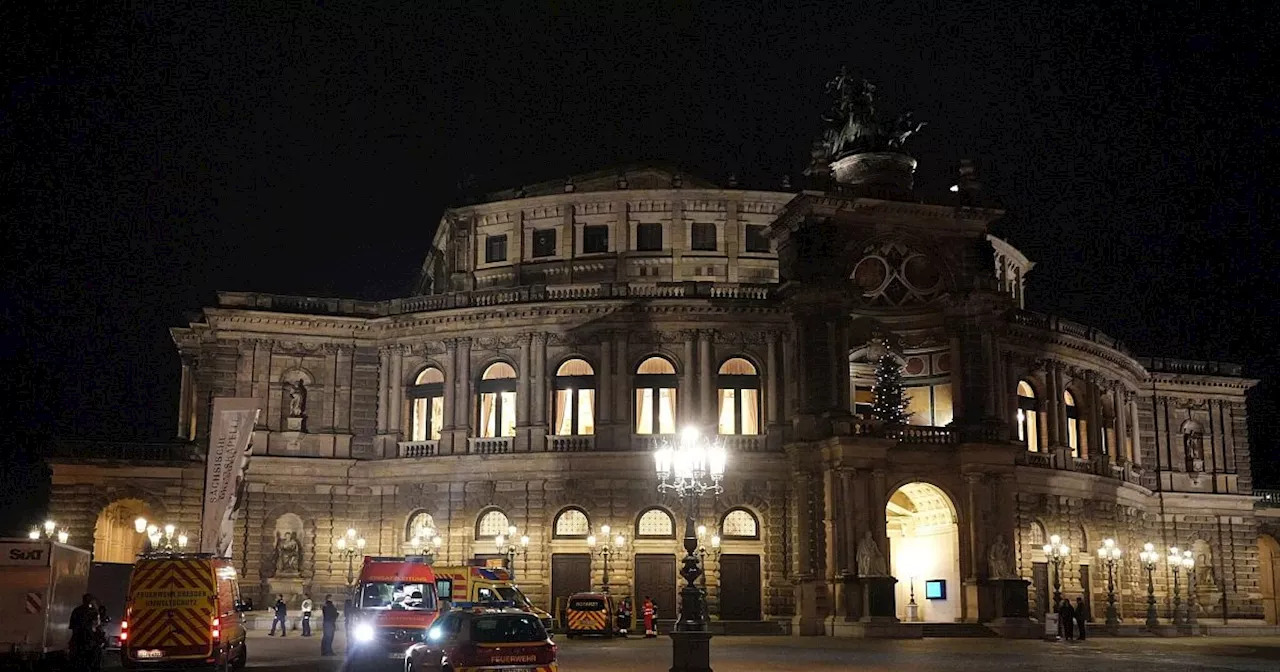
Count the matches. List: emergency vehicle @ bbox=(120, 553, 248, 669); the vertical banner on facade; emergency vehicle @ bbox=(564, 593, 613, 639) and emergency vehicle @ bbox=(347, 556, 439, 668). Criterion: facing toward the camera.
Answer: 2

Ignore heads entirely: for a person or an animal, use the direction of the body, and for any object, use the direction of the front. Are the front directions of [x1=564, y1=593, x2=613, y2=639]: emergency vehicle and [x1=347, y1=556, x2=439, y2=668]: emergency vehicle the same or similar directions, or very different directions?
very different directions

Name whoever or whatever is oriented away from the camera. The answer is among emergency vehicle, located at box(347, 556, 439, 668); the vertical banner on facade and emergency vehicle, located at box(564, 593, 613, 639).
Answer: emergency vehicle, located at box(564, 593, 613, 639)

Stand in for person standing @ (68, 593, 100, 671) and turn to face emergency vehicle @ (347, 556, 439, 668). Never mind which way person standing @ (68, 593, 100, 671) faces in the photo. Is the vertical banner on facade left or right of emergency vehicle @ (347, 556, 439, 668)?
left

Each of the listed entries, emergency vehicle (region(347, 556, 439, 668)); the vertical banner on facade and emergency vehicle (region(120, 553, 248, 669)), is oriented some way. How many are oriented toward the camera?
2

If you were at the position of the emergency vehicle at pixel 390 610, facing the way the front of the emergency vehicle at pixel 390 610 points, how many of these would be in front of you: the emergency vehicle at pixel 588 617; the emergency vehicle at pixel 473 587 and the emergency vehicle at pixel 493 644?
1

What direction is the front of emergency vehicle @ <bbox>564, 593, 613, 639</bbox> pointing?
away from the camera

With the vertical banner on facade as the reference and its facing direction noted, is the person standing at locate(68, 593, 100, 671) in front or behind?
in front

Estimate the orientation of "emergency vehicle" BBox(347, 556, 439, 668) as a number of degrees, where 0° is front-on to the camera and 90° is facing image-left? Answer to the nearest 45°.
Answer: approximately 0°

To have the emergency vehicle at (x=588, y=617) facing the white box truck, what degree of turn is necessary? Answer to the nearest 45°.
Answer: approximately 135° to its left

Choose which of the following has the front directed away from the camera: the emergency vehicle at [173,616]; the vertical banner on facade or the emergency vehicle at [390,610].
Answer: the emergency vehicle at [173,616]

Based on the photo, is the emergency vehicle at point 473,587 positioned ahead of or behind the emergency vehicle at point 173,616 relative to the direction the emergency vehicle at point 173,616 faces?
ahead

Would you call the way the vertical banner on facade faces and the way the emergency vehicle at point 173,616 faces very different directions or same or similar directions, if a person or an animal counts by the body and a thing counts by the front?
very different directions

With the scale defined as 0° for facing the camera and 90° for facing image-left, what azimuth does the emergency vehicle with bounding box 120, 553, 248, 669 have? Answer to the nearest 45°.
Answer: approximately 180°
